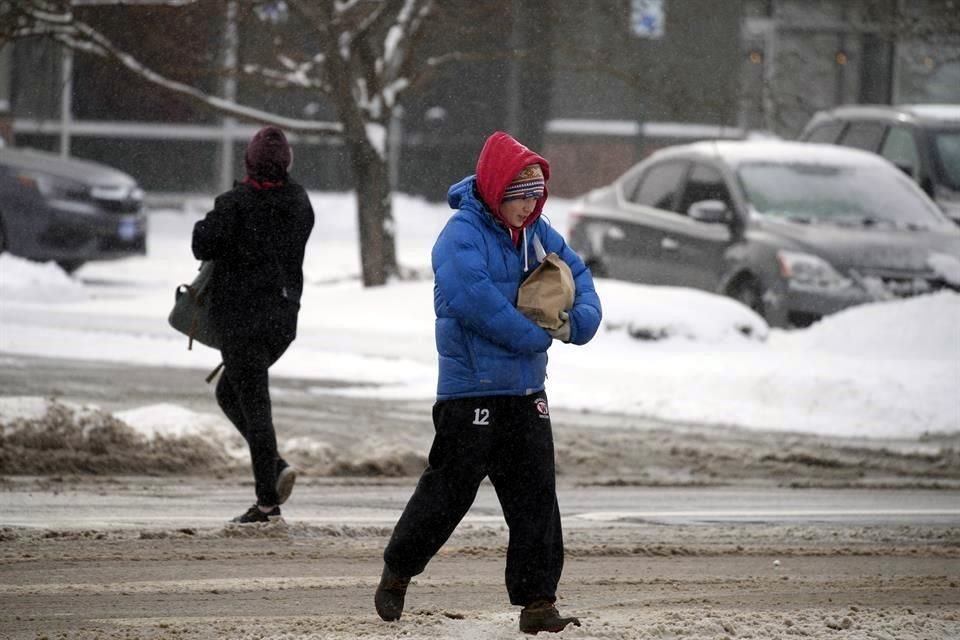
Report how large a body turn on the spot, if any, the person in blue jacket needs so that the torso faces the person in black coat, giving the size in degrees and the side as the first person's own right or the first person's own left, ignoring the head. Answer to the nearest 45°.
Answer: approximately 180°

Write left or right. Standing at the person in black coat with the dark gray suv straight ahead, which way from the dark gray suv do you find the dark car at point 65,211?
left

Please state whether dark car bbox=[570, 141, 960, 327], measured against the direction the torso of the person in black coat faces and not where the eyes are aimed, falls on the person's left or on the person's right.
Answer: on the person's right

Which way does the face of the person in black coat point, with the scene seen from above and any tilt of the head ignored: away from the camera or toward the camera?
away from the camera

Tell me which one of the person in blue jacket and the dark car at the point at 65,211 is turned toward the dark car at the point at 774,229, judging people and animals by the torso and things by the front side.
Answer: the dark car at the point at 65,211

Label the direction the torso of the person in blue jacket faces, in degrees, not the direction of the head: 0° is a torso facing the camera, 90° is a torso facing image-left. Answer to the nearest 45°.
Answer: approximately 315°
